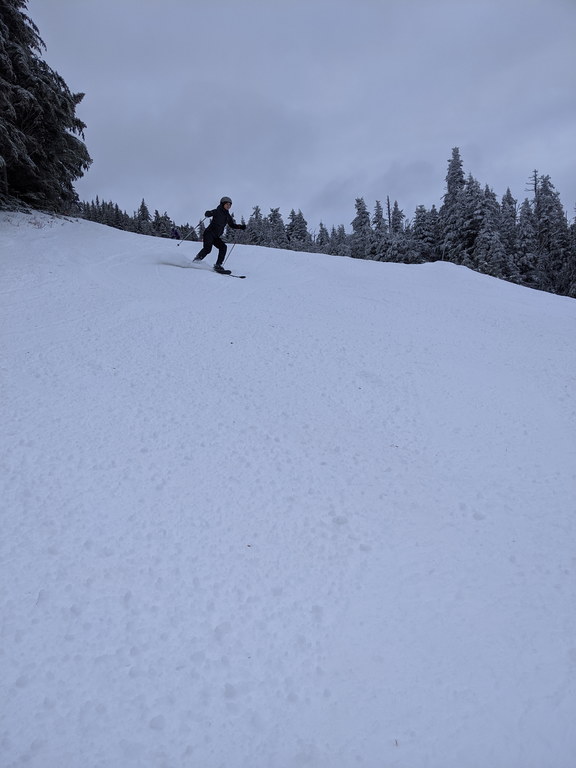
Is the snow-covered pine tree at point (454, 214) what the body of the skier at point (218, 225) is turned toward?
no

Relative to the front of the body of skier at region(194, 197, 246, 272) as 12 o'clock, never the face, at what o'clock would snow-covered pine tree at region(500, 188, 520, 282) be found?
The snow-covered pine tree is roughly at 9 o'clock from the skier.

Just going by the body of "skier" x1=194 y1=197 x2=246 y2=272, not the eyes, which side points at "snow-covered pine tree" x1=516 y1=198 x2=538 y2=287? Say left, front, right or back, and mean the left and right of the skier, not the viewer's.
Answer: left

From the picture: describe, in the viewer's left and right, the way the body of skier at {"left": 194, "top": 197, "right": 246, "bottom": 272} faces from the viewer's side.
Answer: facing the viewer and to the right of the viewer

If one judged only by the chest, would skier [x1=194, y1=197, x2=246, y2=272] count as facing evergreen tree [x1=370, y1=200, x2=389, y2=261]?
no

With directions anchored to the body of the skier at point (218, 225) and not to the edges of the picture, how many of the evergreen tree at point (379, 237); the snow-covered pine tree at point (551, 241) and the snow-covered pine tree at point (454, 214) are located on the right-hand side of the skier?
0

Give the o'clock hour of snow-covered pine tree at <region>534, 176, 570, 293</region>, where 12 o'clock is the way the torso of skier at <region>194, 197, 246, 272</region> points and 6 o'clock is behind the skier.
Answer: The snow-covered pine tree is roughly at 9 o'clock from the skier.

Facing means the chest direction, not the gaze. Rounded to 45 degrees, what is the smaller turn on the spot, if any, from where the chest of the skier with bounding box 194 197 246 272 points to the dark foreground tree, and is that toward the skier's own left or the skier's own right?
approximately 180°

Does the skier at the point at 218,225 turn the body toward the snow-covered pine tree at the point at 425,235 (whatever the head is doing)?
no
